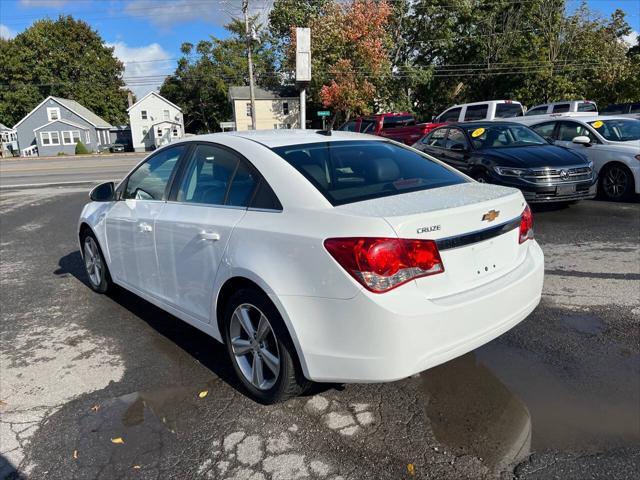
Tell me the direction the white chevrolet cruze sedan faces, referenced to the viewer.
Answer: facing away from the viewer and to the left of the viewer

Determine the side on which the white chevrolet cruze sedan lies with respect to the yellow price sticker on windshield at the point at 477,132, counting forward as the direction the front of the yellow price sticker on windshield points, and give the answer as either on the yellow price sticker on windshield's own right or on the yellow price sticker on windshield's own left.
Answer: on the yellow price sticker on windshield's own right

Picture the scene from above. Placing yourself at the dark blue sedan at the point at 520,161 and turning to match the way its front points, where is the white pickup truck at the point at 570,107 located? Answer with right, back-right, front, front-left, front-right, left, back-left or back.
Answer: back-left

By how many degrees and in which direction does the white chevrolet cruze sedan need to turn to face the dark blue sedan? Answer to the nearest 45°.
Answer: approximately 90° to its right

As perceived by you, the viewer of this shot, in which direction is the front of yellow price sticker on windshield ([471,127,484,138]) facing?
facing the viewer and to the right of the viewer

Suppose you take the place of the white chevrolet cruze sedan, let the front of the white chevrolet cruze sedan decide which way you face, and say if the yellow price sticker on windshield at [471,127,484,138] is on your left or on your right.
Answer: on your right

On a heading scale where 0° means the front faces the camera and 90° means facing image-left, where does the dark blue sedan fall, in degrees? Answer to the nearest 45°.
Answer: approximately 315°

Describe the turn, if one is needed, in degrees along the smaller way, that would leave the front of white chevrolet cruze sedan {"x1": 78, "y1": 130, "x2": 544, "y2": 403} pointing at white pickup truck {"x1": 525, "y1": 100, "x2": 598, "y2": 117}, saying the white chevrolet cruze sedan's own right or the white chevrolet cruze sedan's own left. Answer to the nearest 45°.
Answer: approximately 90° to the white chevrolet cruze sedan's own right

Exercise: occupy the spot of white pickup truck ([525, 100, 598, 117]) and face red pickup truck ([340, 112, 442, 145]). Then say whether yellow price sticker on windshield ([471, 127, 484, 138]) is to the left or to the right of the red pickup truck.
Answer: left

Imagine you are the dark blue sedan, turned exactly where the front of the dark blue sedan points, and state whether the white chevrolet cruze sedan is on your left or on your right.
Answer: on your right

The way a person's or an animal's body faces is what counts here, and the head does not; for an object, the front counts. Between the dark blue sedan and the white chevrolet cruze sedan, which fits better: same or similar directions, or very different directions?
very different directions
